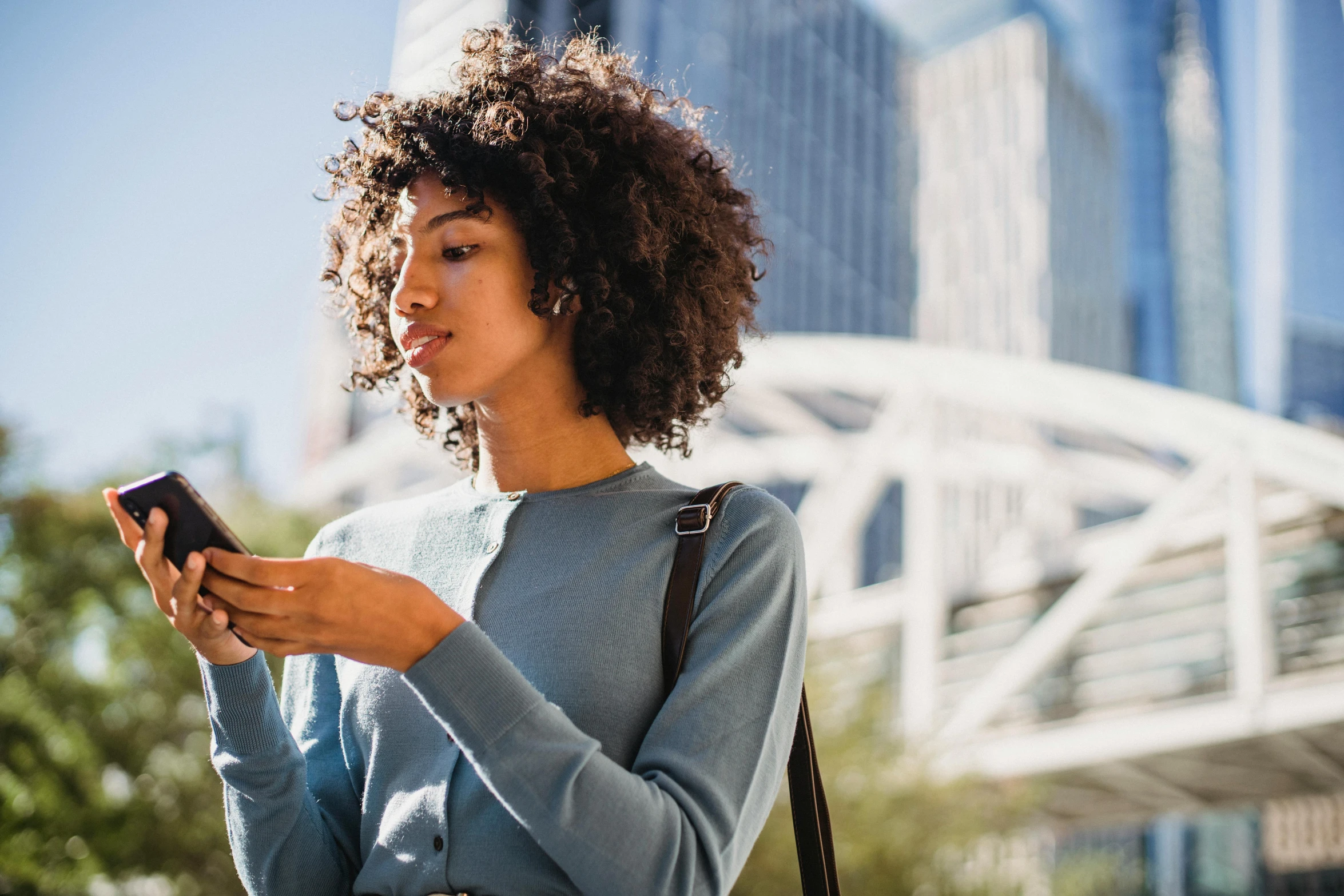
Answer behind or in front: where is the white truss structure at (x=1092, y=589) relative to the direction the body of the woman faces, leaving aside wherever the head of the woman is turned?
behind

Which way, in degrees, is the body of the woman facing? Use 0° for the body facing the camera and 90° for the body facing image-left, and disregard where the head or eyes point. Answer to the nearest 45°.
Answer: approximately 45°
